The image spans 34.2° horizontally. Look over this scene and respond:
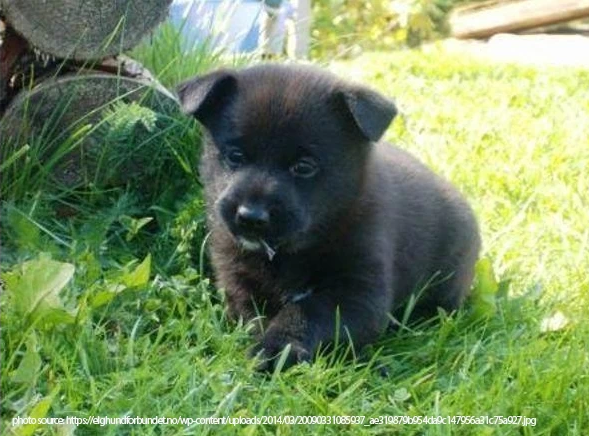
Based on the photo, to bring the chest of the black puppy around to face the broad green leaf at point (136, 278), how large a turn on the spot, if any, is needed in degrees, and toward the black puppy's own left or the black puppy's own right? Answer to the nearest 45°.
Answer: approximately 45° to the black puppy's own right

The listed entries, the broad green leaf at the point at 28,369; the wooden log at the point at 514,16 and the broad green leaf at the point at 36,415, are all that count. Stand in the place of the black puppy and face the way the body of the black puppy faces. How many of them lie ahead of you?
2

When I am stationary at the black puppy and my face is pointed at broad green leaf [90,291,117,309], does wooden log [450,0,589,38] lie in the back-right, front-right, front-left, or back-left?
back-right

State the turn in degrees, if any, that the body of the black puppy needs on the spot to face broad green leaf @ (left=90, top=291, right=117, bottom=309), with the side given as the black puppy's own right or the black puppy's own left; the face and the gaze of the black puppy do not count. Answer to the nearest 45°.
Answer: approximately 45° to the black puppy's own right

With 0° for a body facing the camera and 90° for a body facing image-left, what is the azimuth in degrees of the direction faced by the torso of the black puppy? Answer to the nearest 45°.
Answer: approximately 45°

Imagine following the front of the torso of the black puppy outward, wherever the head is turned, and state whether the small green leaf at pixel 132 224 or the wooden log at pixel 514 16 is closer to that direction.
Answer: the small green leaf

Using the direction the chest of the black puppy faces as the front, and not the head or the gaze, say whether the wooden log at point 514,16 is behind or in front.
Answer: behind

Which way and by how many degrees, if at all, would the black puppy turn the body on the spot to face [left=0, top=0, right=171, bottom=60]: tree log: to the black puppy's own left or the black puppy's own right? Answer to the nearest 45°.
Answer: approximately 90° to the black puppy's own right

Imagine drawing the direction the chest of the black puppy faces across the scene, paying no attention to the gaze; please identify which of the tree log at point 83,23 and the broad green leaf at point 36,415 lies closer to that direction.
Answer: the broad green leaf

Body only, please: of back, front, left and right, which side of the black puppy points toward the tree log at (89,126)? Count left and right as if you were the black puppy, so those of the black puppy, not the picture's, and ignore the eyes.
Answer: right
